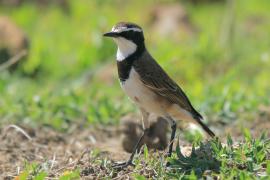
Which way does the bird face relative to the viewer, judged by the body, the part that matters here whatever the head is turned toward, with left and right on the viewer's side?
facing to the left of the viewer
